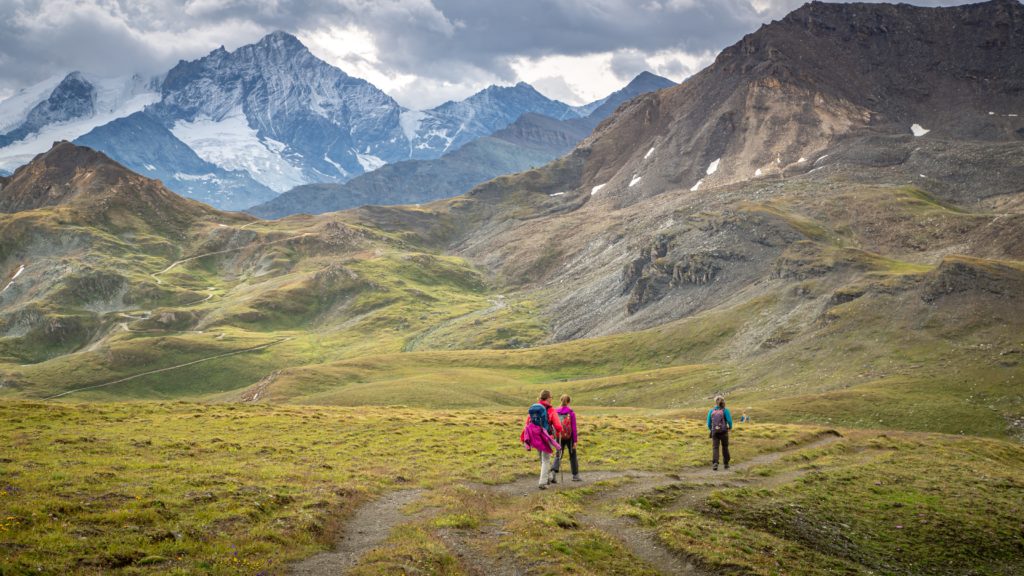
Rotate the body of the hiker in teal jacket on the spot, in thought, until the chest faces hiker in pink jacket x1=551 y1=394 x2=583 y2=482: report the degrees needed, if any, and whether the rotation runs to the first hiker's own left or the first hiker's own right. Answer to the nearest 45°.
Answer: approximately 135° to the first hiker's own left

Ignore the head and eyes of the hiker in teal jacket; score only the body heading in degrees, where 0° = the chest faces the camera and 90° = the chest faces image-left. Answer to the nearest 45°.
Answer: approximately 180°

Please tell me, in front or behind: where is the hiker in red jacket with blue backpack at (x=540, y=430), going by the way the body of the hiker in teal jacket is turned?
behind

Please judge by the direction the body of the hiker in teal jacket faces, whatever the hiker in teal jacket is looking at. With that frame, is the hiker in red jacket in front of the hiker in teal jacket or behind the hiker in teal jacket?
behind
